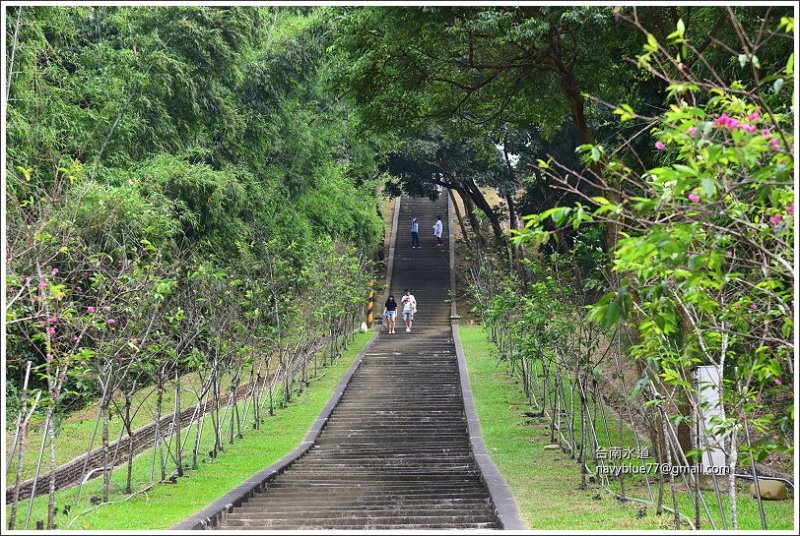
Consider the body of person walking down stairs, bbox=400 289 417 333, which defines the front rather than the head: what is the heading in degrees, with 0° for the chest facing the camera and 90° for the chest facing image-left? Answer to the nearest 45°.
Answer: approximately 0°

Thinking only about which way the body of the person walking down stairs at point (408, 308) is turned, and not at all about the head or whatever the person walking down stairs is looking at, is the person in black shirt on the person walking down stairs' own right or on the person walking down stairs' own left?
on the person walking down stairs' own right

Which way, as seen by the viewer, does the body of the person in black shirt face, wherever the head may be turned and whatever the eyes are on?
toward the camera

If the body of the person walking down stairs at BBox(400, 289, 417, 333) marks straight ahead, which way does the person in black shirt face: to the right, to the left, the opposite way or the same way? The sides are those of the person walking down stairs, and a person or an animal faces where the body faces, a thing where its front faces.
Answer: the same way

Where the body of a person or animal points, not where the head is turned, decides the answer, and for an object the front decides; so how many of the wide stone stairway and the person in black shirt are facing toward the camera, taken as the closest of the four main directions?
2

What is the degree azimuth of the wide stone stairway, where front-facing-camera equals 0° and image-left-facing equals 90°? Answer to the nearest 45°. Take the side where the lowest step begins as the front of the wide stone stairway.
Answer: approximately 0°

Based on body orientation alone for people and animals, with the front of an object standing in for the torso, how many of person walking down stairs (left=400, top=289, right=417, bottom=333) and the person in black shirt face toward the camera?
2

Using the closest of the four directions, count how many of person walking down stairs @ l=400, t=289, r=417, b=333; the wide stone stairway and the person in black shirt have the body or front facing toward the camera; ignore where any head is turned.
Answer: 3

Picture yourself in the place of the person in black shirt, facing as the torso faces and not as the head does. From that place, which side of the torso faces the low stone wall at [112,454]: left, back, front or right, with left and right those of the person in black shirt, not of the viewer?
front
